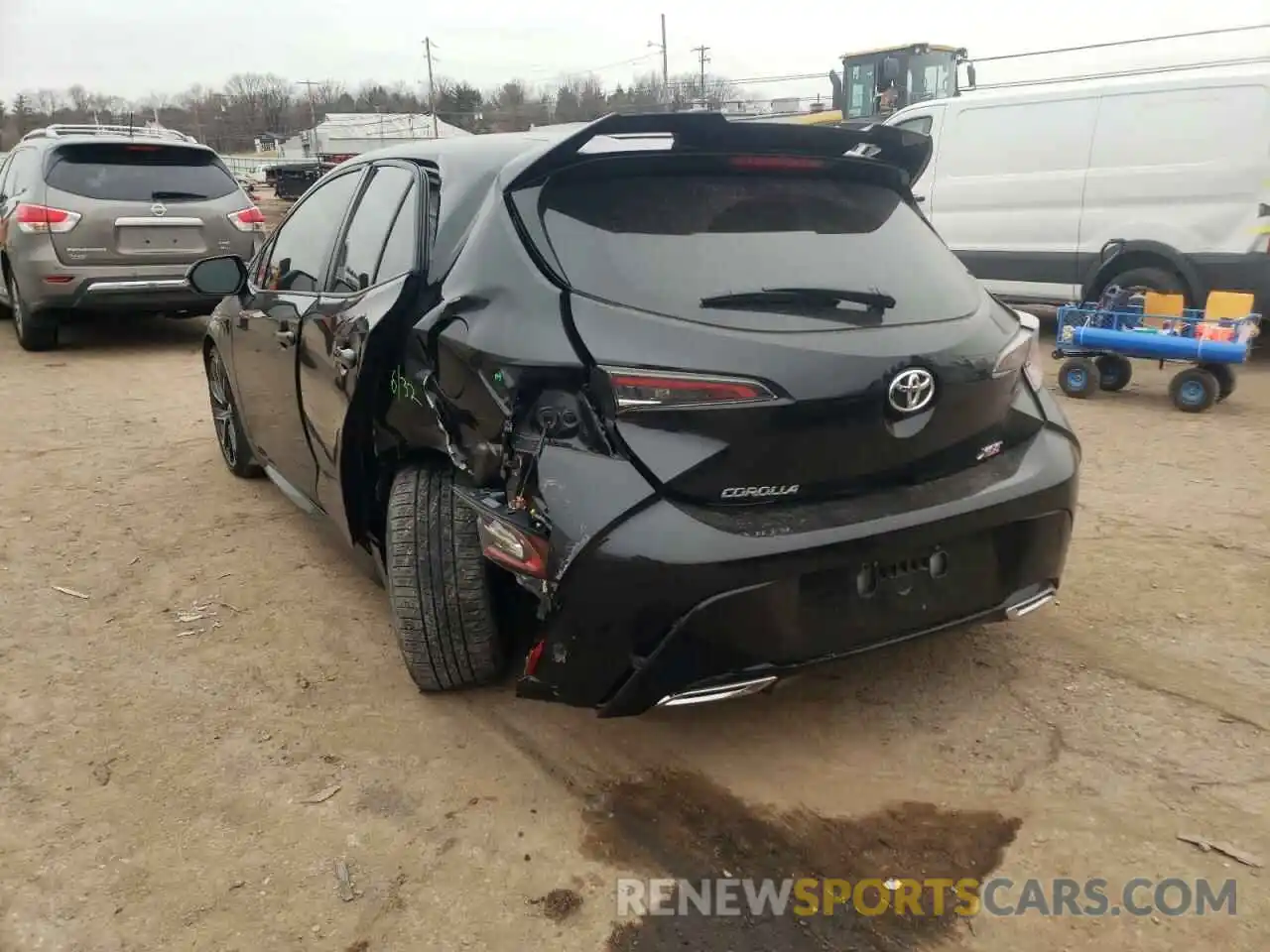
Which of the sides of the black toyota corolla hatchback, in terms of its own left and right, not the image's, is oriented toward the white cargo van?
right

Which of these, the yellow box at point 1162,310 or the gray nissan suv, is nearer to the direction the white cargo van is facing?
the gray nissan suv

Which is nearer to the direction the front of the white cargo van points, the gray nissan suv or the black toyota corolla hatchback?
the gray nissan suv

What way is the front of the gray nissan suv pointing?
away from the camera

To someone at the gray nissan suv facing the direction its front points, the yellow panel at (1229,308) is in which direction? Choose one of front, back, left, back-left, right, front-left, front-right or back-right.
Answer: back-right

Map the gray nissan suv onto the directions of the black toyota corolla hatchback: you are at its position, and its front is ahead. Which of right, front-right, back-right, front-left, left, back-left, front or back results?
front

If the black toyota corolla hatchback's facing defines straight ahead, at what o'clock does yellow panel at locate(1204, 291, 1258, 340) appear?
The yellow panel is roughly at 3 o'clock from the black toyota corolla hatchback.

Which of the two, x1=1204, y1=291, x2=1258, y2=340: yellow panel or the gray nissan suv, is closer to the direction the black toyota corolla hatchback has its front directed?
the gray nissan suv

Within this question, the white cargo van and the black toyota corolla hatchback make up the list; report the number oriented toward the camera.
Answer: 0

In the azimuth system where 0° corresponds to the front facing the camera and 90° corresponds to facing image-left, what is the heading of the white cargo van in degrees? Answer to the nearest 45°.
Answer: approximately 135°

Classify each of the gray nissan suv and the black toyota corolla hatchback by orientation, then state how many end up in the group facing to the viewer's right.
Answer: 0

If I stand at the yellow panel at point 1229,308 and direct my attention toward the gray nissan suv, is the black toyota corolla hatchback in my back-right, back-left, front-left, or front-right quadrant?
front-left

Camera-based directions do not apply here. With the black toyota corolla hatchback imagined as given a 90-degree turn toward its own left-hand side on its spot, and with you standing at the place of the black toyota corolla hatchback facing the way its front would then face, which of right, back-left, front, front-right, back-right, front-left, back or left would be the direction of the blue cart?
back

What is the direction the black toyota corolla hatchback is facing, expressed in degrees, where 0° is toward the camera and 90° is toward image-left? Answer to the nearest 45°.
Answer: approximately 135°
